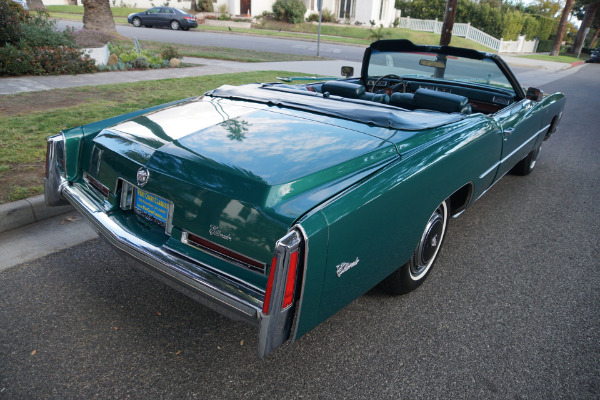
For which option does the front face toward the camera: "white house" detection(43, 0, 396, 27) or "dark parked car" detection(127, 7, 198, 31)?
the white house

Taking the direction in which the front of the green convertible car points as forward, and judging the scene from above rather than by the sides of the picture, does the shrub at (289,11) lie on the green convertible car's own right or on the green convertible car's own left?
on the green convertible car's own left

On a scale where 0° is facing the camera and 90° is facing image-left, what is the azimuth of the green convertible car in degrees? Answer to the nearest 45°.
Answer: approximately 225°

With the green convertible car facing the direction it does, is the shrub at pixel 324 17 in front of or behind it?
in front

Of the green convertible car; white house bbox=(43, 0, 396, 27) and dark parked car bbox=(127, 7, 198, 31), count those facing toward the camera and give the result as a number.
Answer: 1

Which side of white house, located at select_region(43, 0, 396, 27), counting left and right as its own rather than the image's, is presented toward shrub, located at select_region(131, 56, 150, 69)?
front

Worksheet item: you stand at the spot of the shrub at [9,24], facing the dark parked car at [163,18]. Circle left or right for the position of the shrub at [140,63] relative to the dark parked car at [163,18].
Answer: right

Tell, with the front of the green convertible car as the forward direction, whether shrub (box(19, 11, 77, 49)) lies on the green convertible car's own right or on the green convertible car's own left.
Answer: on the green convertible car's own left

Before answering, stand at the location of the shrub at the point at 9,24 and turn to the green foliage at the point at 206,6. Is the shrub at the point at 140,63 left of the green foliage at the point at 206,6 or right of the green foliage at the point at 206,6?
right

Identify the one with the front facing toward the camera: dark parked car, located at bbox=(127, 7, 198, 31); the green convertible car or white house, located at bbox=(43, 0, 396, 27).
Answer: the white house

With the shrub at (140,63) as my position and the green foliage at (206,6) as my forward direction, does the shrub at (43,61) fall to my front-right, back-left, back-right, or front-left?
back-left

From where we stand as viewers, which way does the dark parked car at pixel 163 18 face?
facing away from the viewer and to the left of the viewer

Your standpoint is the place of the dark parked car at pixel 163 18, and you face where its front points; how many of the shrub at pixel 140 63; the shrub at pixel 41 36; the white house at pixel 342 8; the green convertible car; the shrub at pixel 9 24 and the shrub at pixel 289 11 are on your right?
2

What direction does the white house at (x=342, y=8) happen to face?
toward the camera

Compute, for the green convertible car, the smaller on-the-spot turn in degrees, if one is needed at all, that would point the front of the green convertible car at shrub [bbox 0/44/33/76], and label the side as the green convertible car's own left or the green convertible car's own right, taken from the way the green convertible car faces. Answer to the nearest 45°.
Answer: approximately 90° to the green convertible car's own left
